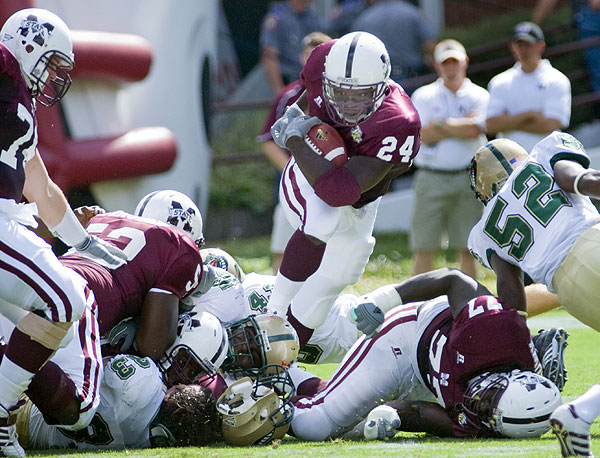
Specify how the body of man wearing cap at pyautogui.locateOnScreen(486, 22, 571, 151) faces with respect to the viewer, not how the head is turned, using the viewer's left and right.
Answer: facing the viewer

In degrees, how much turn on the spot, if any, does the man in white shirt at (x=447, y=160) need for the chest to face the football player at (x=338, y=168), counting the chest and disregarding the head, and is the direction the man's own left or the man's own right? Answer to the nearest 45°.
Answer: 0° — they already face them

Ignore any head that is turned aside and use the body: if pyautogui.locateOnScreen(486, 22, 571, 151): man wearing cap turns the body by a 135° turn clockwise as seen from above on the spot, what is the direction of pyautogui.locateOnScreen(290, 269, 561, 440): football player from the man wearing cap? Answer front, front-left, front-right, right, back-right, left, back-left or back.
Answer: back-left

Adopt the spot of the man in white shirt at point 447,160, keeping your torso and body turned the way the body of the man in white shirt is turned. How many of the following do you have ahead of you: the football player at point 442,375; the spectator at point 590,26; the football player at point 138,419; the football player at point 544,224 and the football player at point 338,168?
4

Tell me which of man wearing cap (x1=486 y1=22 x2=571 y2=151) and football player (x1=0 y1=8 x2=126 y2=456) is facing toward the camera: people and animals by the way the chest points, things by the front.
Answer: the man wearing cap

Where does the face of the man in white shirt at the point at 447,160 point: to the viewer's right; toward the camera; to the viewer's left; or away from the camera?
toward the camera

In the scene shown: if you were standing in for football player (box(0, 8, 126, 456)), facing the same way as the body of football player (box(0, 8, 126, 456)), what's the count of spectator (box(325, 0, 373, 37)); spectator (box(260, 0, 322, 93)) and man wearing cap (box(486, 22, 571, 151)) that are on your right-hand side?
0

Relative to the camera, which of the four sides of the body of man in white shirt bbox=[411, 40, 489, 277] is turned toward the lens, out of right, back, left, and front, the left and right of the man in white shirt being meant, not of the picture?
front

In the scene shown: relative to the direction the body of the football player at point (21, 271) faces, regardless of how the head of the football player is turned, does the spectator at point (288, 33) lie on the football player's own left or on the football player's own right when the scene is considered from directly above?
on the football player's own left

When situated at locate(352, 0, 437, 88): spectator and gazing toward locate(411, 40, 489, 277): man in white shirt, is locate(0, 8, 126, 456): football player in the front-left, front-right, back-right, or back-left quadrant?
front-right

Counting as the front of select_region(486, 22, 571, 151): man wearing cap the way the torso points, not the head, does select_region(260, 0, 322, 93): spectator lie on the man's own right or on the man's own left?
on the man's own right

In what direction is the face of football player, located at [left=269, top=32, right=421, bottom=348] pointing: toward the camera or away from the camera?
toward the camera

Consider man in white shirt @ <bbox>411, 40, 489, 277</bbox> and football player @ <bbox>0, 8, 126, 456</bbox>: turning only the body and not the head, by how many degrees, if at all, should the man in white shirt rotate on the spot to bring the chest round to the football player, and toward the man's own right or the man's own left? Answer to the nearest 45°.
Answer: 0° — they already face them

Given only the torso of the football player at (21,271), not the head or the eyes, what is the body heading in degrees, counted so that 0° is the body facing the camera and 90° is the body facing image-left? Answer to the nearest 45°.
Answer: approximately 270°

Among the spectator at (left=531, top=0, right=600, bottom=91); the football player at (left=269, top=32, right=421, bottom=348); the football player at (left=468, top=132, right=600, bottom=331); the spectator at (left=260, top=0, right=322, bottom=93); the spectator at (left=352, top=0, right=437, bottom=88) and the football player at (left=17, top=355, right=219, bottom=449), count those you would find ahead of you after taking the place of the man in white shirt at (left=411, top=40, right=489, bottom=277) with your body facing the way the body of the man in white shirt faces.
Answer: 3

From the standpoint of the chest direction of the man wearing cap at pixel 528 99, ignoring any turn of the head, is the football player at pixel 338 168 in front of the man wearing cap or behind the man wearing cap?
in front

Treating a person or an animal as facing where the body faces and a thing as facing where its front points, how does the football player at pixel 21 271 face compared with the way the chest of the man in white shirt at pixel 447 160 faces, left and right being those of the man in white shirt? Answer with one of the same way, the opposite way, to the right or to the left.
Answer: to the left

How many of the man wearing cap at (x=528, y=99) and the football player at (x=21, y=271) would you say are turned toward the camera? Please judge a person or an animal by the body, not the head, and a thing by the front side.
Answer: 1

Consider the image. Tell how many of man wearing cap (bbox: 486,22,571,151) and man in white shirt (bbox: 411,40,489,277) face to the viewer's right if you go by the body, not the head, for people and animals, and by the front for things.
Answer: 0

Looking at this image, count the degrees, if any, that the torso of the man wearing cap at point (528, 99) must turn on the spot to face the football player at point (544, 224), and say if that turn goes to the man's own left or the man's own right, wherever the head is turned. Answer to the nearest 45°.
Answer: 0° — they already face them
